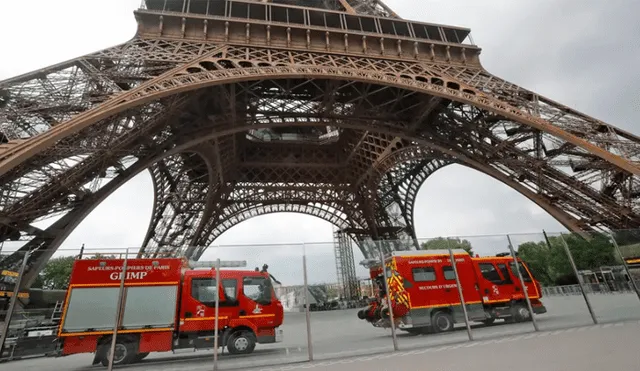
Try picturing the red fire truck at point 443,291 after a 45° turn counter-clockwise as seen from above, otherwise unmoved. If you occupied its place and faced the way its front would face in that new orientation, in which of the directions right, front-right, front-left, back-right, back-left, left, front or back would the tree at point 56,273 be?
back-left

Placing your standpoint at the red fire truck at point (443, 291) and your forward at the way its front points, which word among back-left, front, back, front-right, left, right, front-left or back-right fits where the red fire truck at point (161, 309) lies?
back

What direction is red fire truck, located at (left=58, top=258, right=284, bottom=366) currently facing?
to the viewer's right

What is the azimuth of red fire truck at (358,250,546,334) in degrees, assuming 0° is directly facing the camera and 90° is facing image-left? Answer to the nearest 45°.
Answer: approximately 225°
